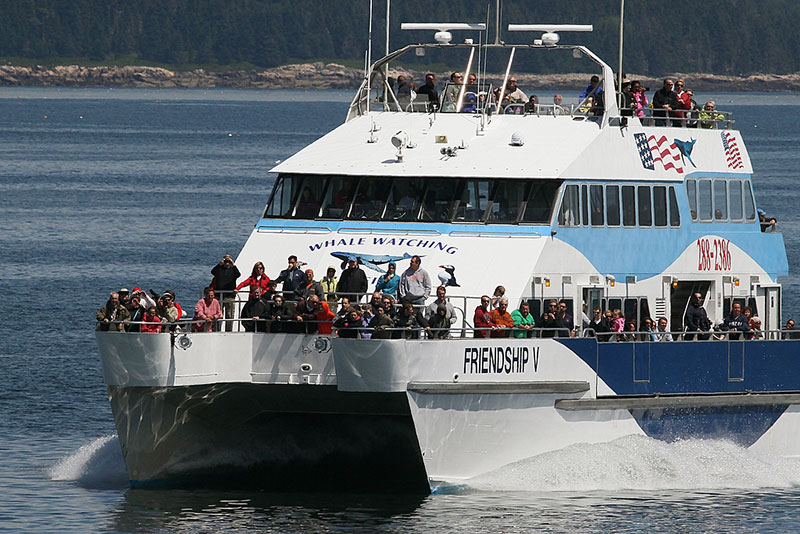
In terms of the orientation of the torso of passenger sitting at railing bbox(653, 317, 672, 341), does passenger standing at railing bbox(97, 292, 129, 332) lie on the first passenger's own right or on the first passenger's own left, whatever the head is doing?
on the first passenger's own right
